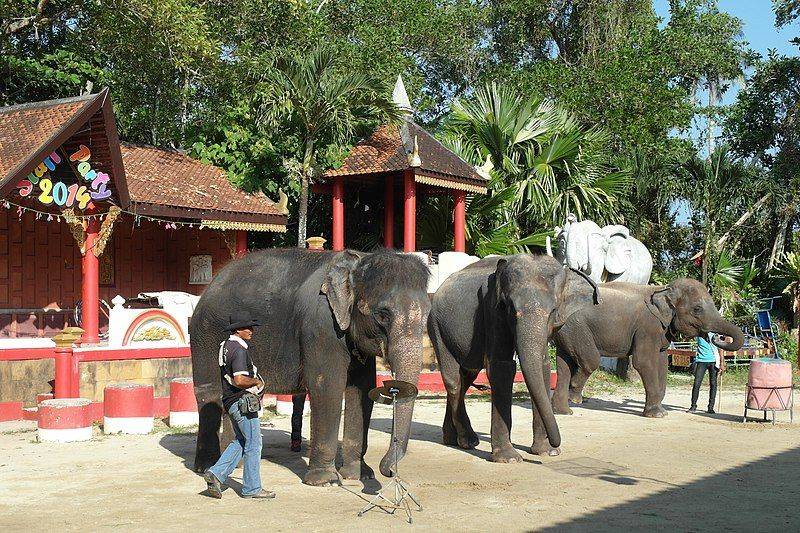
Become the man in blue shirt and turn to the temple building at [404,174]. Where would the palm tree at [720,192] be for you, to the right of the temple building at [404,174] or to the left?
right

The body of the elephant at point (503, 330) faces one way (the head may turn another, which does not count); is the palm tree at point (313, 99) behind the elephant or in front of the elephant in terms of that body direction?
behind

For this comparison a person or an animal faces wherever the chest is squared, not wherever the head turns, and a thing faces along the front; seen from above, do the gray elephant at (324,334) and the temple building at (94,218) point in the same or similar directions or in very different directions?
same or similar directions

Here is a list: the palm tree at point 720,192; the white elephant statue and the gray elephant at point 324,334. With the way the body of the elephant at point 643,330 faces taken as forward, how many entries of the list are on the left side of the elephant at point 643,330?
2

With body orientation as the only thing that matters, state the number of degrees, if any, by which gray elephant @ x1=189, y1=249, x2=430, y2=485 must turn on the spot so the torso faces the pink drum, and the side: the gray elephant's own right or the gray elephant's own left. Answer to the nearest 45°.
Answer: approximately 90° to the gray elephant's own left

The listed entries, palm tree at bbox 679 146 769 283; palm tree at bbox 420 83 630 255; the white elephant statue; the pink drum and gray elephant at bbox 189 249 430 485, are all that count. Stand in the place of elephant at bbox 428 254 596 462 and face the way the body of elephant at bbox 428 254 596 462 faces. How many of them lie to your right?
1

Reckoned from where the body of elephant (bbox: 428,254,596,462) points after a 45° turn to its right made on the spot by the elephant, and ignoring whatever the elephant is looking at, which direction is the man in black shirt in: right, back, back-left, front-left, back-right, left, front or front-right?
front-right

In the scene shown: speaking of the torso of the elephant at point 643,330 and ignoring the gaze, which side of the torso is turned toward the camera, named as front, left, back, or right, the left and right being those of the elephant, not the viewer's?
right

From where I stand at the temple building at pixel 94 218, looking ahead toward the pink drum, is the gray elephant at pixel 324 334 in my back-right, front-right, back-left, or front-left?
front-right

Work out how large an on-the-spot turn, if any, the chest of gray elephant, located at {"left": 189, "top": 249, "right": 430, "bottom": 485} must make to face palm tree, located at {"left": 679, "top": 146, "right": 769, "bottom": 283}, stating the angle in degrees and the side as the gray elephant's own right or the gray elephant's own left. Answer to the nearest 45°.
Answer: approximately 90° to the gray elephant's own left

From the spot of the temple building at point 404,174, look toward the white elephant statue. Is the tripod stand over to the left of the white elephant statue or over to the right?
right

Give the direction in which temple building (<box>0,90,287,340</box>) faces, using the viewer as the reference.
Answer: facing the viewer and to the right of the viewer
